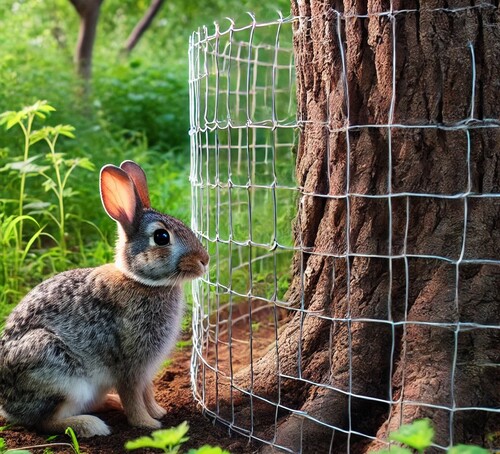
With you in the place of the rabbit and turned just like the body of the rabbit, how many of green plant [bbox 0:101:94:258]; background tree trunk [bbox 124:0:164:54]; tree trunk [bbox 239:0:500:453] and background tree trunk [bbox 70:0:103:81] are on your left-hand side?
3

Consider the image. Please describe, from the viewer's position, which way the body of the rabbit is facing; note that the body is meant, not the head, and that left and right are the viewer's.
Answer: facing to the right of the viewer

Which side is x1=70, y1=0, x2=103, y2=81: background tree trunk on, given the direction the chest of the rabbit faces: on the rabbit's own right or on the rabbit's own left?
on the rabbit's own left

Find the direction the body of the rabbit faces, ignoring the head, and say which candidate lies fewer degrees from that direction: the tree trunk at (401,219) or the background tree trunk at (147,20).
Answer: the tree trunk

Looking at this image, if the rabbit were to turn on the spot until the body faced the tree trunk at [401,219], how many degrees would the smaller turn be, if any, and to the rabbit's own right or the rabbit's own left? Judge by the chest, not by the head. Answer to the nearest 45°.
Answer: approximately 45° to the rabbit's own right

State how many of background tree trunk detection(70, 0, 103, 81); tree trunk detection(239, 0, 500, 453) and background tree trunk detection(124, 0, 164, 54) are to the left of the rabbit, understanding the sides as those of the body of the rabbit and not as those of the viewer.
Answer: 2

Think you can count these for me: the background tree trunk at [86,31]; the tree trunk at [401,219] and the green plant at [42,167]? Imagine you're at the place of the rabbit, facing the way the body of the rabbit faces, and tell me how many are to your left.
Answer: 2

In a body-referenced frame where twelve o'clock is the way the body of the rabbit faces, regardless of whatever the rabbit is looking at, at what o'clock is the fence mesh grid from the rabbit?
The fence mesh grid is roughly at 12 o'clock from the rabbit.

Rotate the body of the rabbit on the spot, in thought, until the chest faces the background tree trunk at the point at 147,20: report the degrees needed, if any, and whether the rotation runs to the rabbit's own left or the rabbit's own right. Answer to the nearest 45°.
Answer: approximately 90° to the rabbit's own left

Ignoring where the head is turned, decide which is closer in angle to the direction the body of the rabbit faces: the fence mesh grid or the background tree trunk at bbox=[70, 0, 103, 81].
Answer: the fence mesh grid

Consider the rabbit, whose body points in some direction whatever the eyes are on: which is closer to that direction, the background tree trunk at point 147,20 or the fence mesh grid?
the fence mesh grid

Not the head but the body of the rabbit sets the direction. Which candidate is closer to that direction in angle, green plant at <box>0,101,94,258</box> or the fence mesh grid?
the fence mesh grid

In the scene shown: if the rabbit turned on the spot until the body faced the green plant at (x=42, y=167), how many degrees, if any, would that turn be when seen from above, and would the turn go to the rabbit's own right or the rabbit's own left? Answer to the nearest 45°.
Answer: approximately 90° to the rabbit's own left
